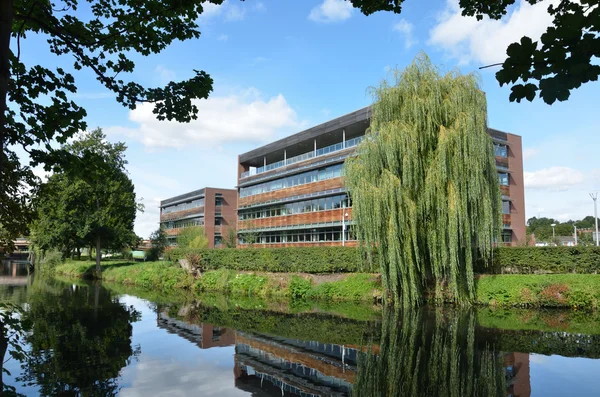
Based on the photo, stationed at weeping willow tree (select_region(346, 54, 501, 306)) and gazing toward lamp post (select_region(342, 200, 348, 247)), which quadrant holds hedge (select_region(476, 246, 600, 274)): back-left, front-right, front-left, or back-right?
front-right

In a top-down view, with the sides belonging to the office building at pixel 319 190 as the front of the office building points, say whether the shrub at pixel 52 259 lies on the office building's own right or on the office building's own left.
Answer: on the office building's own right

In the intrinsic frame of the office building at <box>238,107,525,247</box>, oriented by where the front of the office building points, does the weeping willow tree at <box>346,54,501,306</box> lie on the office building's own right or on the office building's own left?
on the office building's own left

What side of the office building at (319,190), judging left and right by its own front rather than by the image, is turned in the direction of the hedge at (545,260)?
left

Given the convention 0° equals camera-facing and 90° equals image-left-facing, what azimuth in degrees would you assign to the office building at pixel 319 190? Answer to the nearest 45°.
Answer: approximately 45°

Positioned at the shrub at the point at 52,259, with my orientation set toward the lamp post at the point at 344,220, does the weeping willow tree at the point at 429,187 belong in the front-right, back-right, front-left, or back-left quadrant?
front-right
